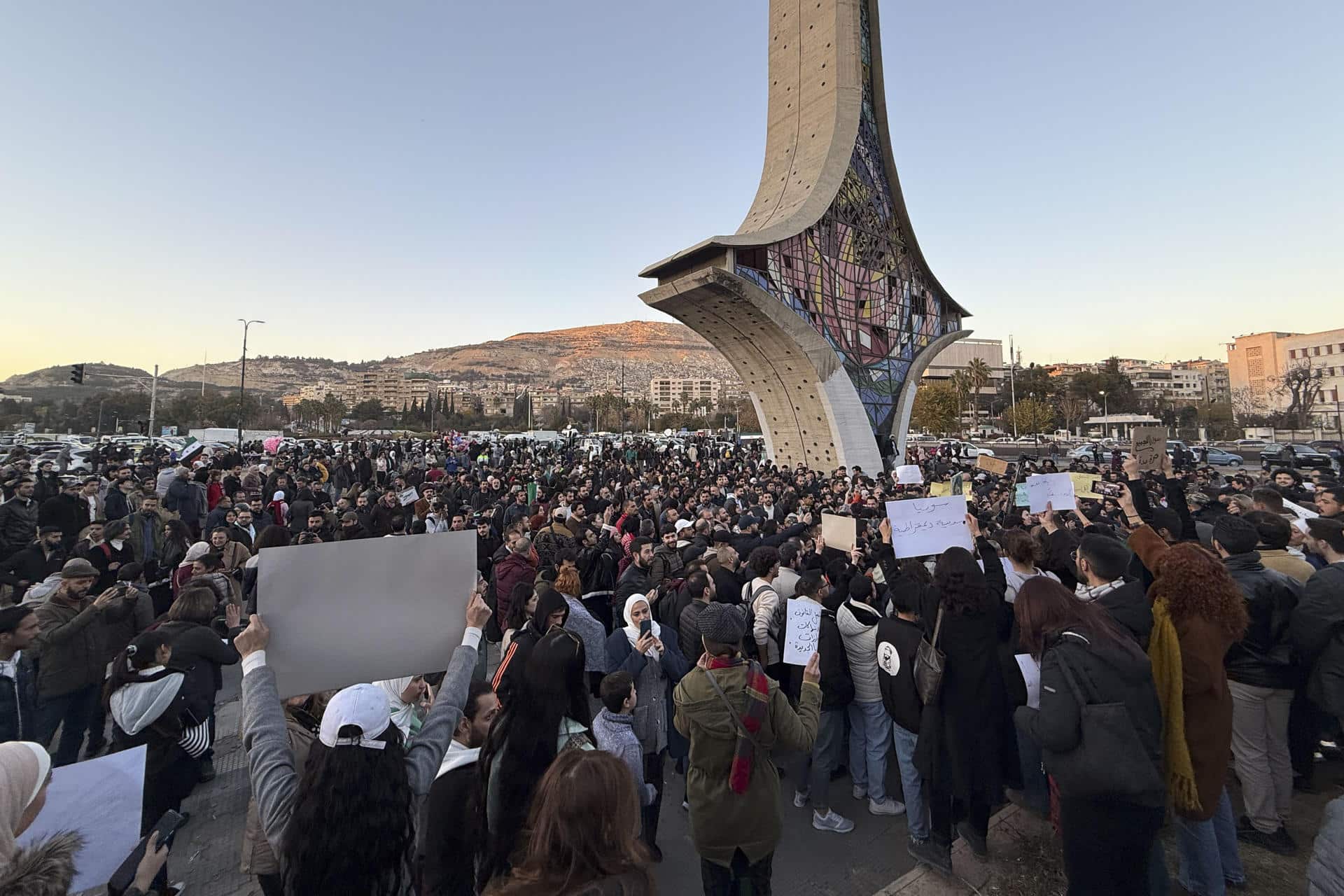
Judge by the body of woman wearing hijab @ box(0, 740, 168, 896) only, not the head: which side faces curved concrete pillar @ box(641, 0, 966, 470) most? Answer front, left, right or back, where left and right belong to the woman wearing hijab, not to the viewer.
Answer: front

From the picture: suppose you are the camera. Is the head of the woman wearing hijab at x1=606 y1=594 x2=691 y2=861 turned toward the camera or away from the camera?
toward the camera

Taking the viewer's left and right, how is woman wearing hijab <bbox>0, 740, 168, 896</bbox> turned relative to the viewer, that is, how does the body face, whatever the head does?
facing away from the viewer and to the right of the viewer

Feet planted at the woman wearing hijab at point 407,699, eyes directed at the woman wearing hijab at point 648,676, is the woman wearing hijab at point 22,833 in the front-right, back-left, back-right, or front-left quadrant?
back-right

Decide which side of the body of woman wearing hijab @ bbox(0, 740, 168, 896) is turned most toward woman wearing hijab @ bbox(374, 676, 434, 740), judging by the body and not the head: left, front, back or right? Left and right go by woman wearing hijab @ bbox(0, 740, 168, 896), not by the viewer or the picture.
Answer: front
